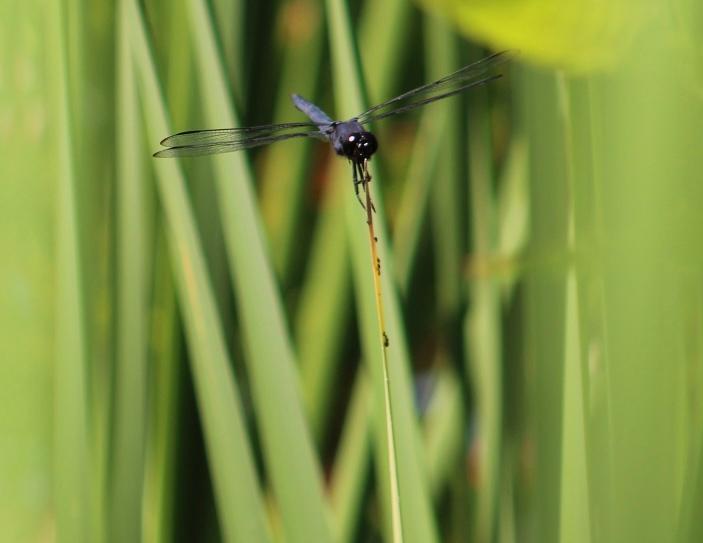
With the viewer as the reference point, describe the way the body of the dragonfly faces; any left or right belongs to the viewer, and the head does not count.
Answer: facing the viewer and to the right of the viewer
